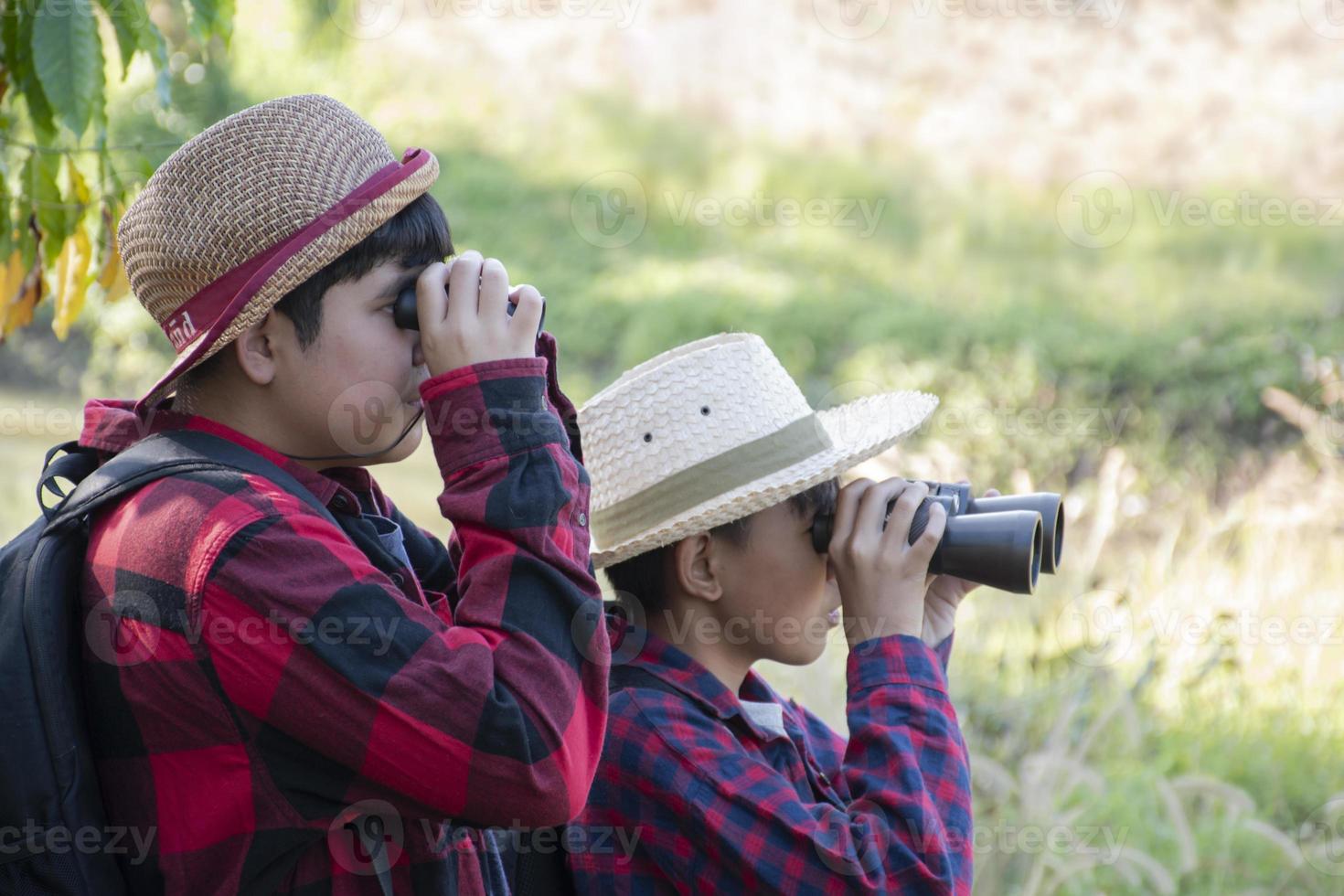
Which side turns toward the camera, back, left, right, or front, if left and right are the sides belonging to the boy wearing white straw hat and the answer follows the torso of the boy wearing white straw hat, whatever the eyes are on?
right

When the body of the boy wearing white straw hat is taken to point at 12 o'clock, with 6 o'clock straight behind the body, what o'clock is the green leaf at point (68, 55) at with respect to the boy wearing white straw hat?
The green leaf is roughly at 6 o'clock from the boy wearing white straw hat.

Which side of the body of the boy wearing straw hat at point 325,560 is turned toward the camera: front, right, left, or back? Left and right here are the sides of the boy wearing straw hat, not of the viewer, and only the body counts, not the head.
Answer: right

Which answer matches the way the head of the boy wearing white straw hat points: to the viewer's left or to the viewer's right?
to the viewer's right

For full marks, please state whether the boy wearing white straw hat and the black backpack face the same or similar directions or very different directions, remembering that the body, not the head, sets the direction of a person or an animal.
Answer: very different directions

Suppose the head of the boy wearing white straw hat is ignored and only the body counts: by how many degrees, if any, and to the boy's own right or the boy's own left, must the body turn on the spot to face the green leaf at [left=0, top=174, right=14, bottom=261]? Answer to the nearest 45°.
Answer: approximately 180°

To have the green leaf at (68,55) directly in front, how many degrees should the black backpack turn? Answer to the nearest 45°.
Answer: approximately 90° to its right

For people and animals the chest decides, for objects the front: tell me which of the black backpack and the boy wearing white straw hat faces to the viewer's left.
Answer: the black backpack

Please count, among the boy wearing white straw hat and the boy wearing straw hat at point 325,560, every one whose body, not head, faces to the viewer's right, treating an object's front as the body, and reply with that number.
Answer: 2

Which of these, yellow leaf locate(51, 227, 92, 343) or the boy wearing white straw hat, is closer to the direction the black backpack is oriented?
the yellow leaf

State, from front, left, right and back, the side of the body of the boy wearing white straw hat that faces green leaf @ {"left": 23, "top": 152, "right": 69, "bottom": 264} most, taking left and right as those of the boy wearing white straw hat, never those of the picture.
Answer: back

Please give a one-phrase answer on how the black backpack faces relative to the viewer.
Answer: facing to the left of the viewer

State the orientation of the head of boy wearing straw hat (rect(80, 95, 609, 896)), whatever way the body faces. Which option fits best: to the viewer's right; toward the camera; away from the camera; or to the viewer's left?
to the viewer's right
